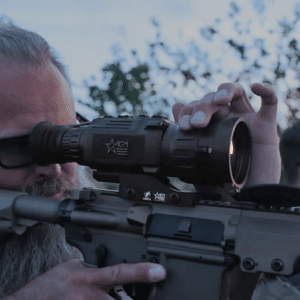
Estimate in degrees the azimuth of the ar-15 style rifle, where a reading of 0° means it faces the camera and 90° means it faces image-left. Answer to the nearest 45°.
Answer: approximately 270°
